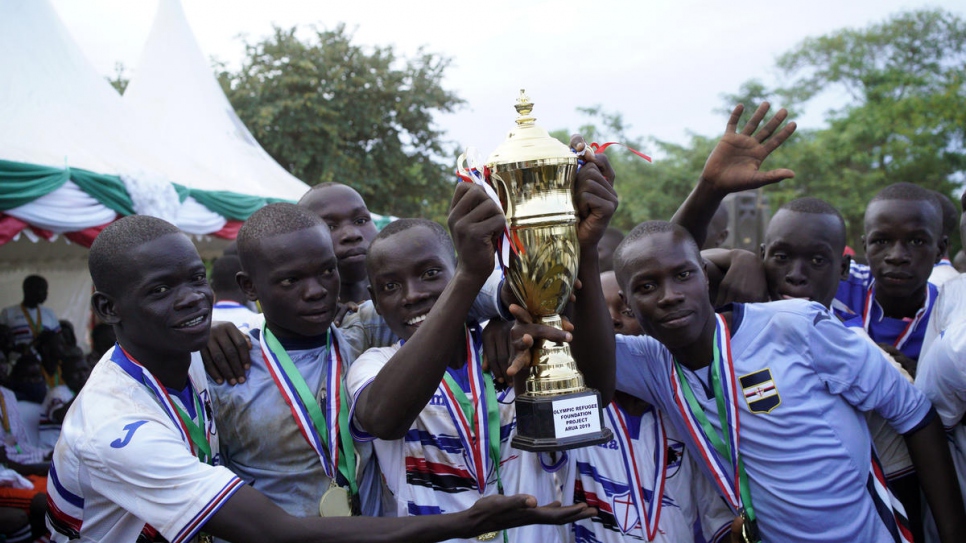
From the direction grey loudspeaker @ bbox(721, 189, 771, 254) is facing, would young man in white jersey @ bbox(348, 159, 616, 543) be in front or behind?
in front

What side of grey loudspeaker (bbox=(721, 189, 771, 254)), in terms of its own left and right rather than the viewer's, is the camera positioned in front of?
front

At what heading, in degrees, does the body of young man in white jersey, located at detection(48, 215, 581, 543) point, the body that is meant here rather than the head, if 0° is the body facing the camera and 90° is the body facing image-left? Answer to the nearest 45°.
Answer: approximately 315°

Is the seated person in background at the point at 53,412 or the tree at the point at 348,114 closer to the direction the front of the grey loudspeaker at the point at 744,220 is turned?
the seated person in background

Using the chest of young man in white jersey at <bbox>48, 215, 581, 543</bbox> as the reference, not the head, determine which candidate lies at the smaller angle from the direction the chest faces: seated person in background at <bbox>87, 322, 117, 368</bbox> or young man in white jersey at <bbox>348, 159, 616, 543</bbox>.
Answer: the young man in white jersey

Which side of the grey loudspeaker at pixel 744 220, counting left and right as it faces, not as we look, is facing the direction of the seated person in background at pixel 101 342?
right

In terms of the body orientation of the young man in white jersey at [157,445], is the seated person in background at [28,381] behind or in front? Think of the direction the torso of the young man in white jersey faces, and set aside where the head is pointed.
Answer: behind

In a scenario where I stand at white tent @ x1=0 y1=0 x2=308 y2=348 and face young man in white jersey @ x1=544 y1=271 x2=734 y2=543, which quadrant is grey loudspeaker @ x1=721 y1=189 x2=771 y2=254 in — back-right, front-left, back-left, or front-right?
front-left

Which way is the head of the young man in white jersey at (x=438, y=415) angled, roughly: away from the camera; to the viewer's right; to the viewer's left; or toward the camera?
toward the camera

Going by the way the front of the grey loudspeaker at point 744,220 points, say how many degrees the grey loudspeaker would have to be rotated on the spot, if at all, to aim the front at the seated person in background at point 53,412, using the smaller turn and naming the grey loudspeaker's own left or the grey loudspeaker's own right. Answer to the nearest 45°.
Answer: approximately 45° to the grey loudspeaker's own right

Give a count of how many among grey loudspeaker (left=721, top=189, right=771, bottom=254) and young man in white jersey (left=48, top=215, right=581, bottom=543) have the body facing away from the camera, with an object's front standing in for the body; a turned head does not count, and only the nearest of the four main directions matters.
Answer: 0
